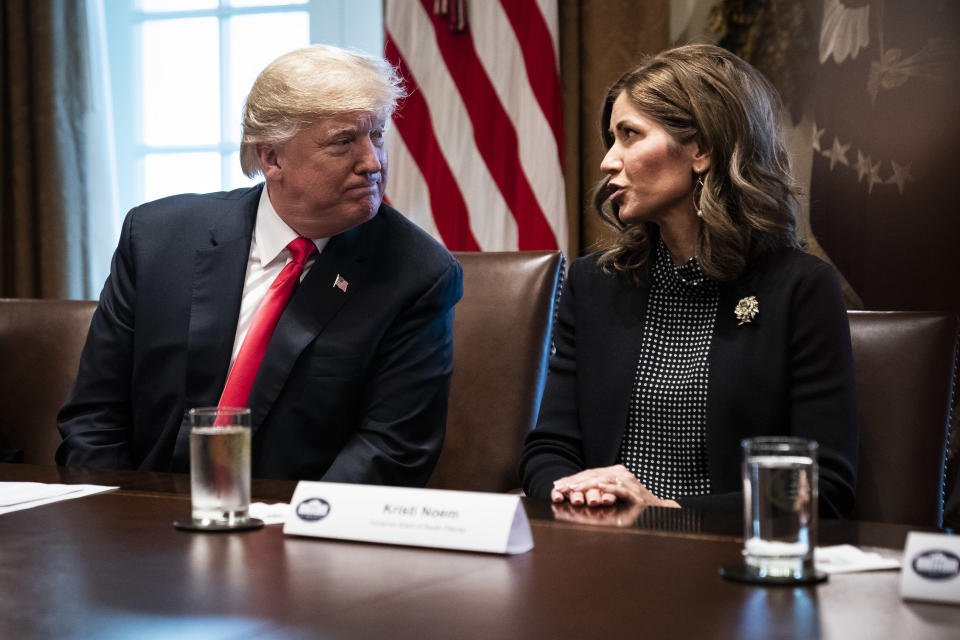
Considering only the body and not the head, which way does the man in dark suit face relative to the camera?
toward the camera

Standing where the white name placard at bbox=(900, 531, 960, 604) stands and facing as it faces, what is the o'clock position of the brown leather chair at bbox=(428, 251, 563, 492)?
The brown leather chair is roughly at 5 o'clock from the white name placard.

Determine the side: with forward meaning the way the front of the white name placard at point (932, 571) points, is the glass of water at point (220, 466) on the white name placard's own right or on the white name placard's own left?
on the white name placard's own right

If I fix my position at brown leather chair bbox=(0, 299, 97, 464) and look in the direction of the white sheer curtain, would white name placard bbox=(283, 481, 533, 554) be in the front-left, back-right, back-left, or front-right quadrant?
back-right

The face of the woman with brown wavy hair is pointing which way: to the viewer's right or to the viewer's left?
to the viewer's left

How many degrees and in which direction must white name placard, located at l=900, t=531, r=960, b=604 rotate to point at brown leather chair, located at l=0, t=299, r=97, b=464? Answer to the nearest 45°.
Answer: approximately 135° to its right

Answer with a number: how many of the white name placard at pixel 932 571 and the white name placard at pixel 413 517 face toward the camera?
2

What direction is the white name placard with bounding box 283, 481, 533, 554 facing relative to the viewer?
toward the camera

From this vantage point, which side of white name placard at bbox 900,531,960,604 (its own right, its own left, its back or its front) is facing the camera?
front

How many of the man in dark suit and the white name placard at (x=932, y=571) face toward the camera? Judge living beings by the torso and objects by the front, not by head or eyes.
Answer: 2

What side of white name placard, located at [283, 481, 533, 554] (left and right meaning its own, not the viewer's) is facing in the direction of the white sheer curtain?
back

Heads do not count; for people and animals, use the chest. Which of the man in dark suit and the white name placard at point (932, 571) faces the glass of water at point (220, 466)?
the man in dark suit
